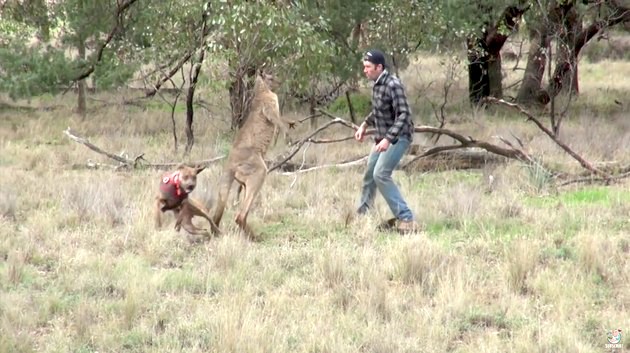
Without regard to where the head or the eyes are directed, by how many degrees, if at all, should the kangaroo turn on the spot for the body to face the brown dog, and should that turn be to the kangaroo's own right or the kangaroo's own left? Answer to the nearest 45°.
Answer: approximately 135° to the kangaroo's own right

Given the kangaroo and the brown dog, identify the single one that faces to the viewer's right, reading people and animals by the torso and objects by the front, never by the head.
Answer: the kangaroo

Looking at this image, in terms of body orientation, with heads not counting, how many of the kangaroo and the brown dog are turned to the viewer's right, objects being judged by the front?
1

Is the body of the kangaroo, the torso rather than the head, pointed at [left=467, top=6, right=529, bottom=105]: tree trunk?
no

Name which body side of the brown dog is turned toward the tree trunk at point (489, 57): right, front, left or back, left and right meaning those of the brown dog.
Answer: back

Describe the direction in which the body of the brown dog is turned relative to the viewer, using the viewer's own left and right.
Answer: facing the viewer and to the left of the viewer

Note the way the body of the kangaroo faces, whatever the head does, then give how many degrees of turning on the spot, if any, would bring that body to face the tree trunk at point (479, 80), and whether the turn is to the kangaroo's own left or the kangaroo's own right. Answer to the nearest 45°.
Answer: approximately 45° to the kangaroo's own left

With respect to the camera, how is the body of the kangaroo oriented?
to the viewer's right

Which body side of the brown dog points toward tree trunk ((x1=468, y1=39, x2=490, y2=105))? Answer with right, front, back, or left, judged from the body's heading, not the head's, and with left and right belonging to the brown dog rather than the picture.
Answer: back

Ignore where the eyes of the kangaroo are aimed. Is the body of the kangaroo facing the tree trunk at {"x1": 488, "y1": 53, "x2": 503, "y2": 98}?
no

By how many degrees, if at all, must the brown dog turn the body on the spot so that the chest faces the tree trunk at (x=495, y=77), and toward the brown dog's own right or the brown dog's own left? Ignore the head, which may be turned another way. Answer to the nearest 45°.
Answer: approximately 180°

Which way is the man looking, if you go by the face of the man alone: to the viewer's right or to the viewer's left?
to the viewer's left

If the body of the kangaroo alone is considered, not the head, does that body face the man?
yes

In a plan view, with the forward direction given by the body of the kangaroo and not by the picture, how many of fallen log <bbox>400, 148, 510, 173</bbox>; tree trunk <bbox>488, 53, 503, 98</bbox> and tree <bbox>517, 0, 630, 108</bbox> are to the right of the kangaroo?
0

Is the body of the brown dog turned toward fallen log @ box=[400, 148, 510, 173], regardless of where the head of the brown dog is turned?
no
